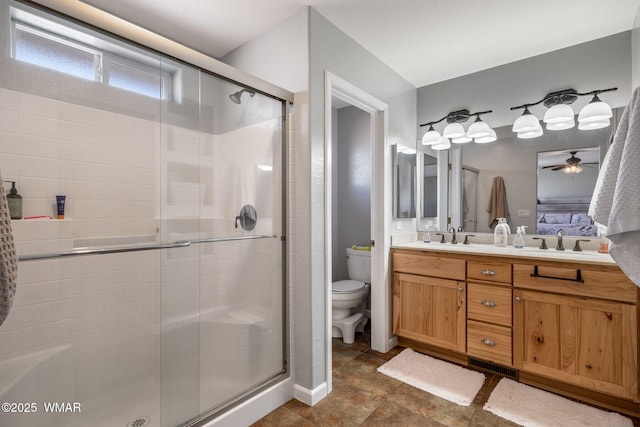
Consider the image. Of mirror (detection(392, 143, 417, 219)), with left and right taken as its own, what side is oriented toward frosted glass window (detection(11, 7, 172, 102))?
right

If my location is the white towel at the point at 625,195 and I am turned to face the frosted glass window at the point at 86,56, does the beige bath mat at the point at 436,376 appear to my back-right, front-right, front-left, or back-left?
front-right

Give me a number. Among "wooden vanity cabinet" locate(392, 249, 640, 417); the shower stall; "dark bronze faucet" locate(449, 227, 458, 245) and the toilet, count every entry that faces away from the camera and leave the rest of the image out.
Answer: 0

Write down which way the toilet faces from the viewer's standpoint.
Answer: facing the viewer and to the left of the viewer

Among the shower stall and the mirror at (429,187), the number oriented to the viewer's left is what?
0

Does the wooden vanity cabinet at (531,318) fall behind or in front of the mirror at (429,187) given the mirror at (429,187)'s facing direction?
in front

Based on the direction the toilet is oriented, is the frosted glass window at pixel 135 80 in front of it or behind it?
in front

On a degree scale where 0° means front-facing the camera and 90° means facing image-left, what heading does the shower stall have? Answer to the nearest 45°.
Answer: approximately 315°
